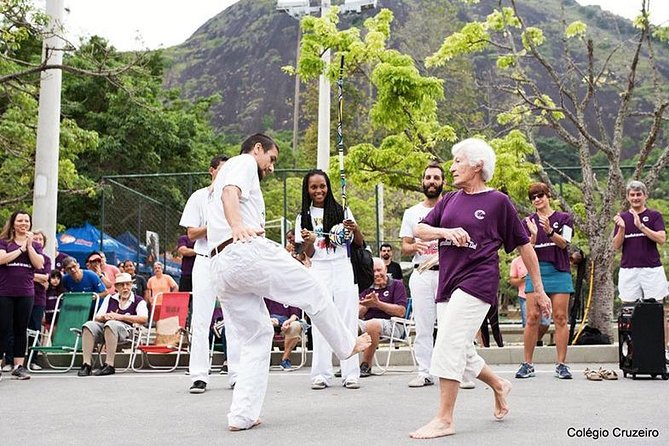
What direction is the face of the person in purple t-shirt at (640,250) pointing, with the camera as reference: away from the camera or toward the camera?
toward the camera

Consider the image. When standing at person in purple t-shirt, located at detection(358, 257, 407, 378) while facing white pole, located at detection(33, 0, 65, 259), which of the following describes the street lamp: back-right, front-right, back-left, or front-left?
front-right

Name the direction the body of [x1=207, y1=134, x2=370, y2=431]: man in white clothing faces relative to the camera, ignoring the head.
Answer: to the viewer's right

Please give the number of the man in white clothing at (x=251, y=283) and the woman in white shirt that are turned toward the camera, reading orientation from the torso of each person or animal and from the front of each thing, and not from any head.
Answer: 1

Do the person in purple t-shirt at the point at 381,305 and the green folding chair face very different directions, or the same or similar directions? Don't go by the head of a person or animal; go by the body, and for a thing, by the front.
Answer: same or similar directions

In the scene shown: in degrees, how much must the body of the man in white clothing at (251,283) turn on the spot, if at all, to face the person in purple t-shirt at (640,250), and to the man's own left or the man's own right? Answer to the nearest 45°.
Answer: approximately 45° to the man's own left

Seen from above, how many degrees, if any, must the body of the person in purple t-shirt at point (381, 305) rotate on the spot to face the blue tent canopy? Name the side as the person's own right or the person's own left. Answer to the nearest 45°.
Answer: approximately 90° to the person's own right

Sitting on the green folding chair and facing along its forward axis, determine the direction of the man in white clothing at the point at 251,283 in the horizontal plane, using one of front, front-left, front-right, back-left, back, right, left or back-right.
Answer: front-left

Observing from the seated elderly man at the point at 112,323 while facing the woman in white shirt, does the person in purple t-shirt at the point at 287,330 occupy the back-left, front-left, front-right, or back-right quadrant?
front-left

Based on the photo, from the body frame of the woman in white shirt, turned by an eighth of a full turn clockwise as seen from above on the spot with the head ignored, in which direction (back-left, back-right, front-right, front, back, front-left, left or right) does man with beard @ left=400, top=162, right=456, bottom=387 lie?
back-left

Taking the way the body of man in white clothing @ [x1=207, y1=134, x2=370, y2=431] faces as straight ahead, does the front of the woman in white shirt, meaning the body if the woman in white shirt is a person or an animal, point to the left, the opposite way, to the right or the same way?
to the right

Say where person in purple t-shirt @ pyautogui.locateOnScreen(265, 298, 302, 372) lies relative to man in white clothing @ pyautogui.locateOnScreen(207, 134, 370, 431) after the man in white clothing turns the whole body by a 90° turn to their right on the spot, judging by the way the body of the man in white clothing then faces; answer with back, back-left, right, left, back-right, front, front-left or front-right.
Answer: back

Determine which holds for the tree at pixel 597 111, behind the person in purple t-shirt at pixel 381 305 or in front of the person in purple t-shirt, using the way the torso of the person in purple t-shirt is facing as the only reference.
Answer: behind

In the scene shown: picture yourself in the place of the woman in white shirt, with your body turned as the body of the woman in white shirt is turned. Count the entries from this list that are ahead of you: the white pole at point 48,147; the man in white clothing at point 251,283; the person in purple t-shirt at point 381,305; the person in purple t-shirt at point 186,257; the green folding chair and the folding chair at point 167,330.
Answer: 1

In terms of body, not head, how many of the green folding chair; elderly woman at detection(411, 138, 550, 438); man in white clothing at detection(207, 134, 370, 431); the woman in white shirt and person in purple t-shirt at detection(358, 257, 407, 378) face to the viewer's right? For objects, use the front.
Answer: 1

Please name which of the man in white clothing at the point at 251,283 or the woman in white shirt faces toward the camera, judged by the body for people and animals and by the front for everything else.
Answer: the woman in white shirt

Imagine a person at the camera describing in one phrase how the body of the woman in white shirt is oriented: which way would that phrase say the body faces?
toward the camera

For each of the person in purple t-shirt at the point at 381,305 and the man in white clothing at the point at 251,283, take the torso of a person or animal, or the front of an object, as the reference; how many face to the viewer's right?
1

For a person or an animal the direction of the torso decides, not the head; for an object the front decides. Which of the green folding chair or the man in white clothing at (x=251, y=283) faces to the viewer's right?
the man in white clothing

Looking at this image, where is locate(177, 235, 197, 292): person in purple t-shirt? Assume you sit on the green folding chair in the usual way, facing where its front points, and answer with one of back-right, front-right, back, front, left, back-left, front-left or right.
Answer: left
